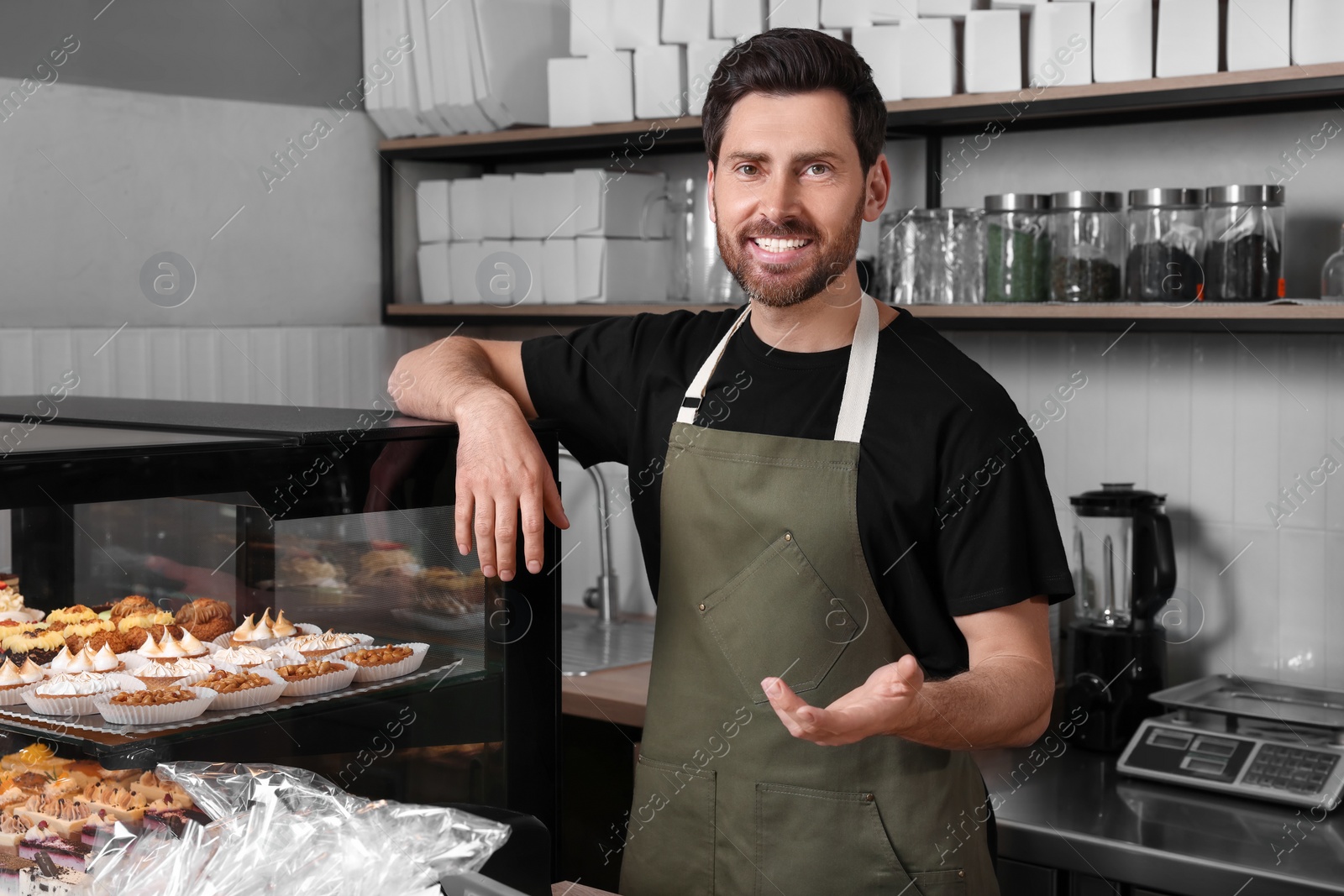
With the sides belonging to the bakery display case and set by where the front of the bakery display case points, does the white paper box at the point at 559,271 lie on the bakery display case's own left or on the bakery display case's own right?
on the bakery display case's own left

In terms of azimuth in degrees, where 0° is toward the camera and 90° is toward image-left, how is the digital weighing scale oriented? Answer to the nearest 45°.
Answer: approximately 45°

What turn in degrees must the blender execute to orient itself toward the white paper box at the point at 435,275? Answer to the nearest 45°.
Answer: approximately 45° to its right

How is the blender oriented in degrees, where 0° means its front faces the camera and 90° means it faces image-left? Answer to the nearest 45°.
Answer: approximately 45°

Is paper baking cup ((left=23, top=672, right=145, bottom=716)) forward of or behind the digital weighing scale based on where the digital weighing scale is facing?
forward

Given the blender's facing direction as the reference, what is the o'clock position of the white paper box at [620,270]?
The white paper box is roughly at 2 o'clock from the blender.
